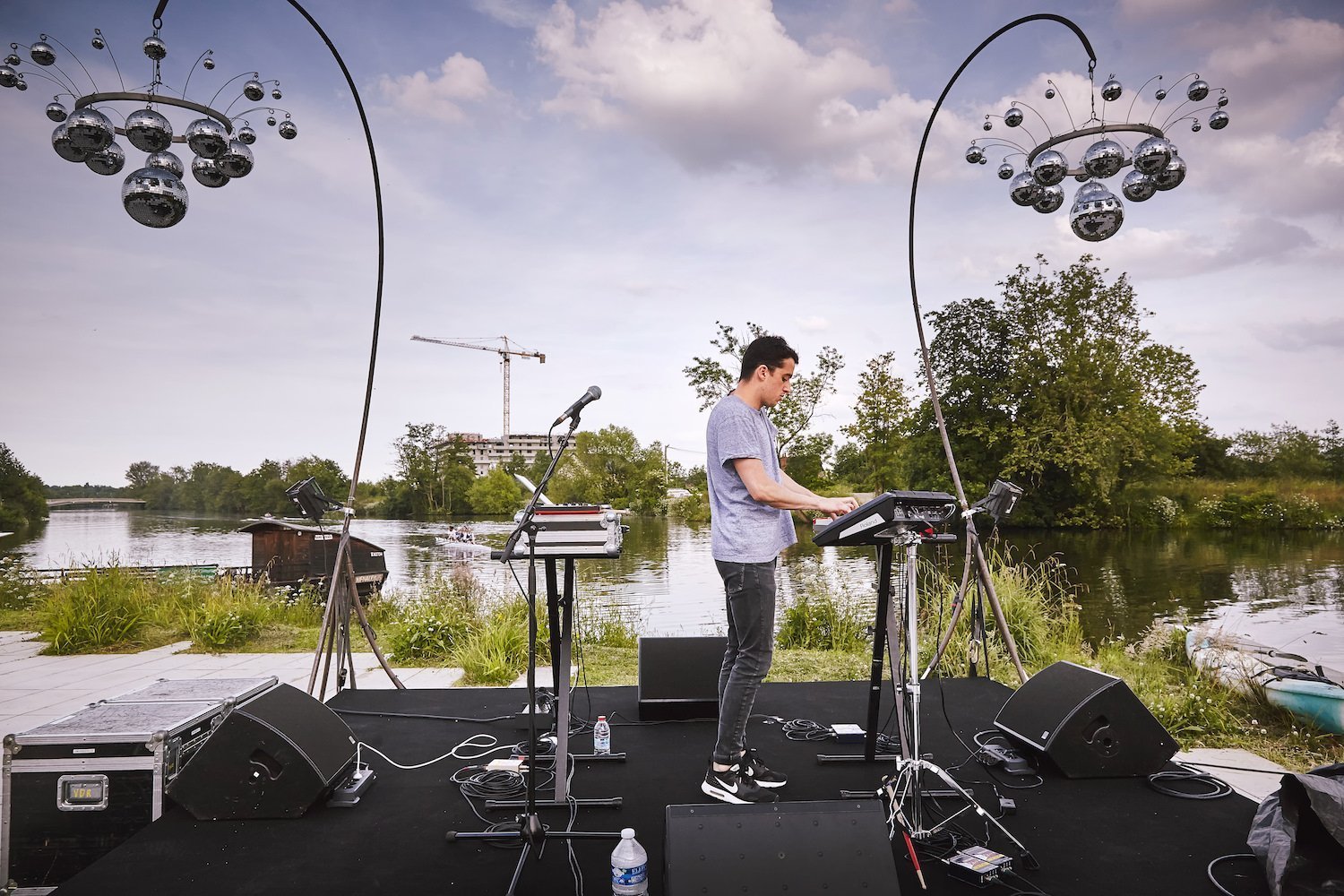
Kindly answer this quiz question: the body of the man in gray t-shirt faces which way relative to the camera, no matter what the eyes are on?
to the viewer's right

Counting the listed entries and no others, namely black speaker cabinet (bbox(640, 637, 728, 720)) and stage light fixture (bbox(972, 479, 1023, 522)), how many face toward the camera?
1

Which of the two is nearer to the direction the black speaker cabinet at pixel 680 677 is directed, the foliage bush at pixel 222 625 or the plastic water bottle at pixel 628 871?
the plastic water bottle

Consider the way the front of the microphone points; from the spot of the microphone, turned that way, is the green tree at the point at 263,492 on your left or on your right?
on your left

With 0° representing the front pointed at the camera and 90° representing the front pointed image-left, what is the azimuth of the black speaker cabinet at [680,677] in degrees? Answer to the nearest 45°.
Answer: approximately 0°

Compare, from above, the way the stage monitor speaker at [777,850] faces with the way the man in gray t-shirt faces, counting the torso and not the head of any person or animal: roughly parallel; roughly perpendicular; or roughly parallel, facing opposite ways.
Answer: roughly perpendicular

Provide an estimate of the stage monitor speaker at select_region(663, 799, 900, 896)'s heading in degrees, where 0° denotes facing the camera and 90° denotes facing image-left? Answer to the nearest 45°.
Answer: approximately 180°

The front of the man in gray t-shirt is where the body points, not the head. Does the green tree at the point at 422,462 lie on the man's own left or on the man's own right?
on the man's own left

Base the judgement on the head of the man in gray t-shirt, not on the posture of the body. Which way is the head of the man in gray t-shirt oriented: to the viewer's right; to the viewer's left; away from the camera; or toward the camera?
to the viewer's right

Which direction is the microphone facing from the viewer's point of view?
to the viewer's right
